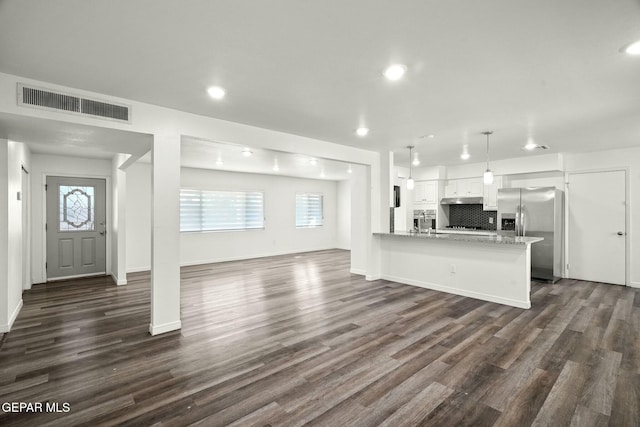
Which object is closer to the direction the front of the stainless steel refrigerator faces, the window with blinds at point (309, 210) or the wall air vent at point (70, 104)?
the wall air vent

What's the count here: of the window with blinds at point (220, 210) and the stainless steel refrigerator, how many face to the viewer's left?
0

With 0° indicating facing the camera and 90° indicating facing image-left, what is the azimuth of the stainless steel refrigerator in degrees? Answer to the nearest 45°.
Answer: approximately 0°

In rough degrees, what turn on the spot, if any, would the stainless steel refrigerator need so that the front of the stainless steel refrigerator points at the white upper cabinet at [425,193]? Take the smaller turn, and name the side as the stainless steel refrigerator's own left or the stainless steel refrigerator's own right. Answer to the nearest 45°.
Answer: approximately 90° to the stainless steel refrigerator's own right

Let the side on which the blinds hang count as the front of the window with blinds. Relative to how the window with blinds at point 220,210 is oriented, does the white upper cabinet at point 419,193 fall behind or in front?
in front

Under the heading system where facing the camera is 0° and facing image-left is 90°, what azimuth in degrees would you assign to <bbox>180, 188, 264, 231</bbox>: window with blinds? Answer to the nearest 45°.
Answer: approximately 315°

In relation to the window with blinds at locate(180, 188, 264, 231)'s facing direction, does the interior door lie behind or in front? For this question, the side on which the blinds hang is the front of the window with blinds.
in front

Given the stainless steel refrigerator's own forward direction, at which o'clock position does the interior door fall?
The interior door is roughly at 8 o'clock from the stainless steel refrigerator.

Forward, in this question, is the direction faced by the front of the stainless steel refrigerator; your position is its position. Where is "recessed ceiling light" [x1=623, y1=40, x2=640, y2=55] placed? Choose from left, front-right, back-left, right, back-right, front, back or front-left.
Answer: front

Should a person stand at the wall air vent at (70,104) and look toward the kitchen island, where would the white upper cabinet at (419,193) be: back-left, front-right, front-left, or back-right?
front-left
